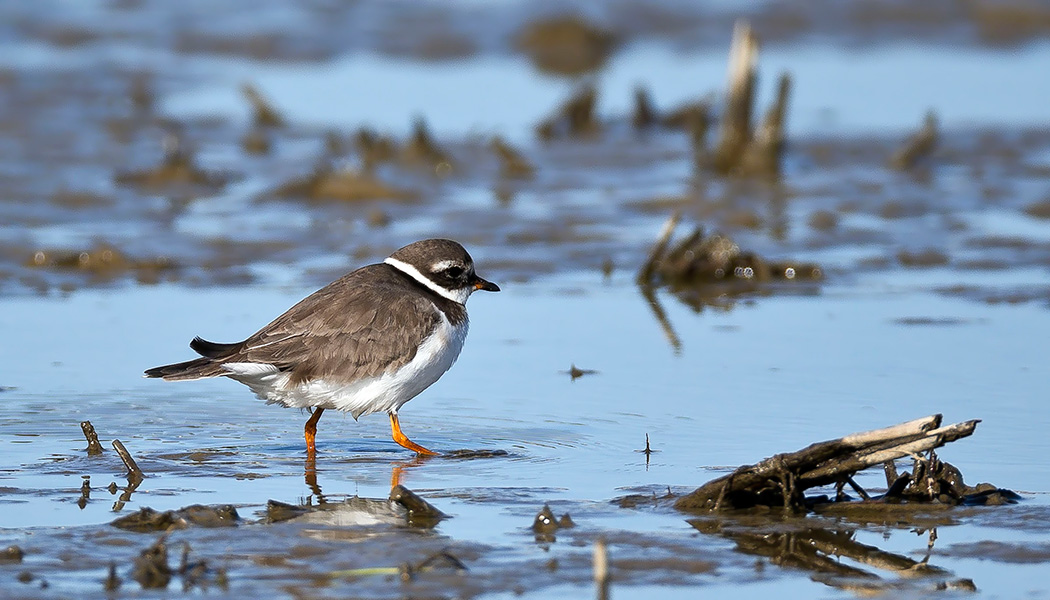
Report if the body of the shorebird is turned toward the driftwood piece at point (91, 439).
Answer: no

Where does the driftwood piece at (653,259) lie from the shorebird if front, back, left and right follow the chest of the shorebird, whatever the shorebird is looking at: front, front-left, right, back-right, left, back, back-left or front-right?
front-left

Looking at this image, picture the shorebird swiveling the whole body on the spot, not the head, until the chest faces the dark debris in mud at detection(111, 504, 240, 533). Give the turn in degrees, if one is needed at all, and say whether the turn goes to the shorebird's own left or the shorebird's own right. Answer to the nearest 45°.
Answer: approximately 135° to the shorebird's own right

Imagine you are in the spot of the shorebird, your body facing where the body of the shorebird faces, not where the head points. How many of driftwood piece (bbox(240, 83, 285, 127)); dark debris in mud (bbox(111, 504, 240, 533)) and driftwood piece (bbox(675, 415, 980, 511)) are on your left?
1

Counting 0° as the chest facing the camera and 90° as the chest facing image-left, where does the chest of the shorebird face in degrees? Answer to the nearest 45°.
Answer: approximately 270°

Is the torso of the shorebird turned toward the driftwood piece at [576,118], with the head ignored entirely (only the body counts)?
no

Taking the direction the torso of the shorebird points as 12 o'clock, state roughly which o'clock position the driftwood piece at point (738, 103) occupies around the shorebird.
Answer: The driftwood piece is roughly at 10 o'clock from the shorebird.

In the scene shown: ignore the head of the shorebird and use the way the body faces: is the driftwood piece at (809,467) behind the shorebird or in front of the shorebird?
in front

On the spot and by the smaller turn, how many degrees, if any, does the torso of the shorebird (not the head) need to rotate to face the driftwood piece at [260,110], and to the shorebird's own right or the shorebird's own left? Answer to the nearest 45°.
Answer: approximately 90° to the shorebird's own left

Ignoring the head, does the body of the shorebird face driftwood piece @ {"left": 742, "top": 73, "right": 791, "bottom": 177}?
no

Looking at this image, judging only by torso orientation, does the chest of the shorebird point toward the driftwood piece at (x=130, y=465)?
no

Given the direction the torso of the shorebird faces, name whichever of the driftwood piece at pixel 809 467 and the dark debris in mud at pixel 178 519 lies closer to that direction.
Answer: the driftwood piece

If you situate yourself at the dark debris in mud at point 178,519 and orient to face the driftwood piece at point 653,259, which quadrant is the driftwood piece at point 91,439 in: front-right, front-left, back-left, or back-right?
front-left

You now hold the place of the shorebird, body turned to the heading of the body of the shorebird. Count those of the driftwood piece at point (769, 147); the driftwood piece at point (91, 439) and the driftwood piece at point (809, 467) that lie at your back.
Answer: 1

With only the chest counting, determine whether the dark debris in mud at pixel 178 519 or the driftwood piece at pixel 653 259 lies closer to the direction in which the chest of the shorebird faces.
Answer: the driftwood piece

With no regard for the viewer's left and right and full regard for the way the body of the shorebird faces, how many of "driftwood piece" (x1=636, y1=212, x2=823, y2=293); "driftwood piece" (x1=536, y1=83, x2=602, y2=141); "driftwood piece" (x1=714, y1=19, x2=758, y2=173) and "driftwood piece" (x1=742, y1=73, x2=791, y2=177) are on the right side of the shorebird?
0
